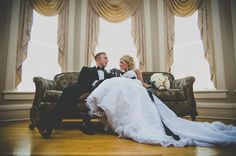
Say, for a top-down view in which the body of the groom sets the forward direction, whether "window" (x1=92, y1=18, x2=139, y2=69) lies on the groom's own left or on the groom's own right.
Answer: on the groom's own left

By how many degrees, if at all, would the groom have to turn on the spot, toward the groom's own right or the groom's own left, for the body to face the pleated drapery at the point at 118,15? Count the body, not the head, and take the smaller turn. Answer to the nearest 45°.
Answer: approximately 90° to the groom's own left

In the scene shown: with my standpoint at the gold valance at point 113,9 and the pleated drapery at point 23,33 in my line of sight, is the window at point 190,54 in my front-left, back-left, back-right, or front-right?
back-left

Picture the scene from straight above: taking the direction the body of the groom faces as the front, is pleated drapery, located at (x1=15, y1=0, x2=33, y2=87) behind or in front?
behind

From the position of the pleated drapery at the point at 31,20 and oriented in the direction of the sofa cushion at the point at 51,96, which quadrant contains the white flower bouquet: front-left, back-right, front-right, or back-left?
front-left

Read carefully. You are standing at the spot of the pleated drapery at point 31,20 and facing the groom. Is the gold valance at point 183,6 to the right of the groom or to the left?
left

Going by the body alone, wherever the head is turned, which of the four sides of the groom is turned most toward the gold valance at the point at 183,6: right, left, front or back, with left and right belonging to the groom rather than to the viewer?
left

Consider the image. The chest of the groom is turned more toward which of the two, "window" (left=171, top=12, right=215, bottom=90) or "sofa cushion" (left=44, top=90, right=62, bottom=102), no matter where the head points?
the window

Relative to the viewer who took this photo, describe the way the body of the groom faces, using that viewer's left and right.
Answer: facing the viewer and to the right of the viewer
